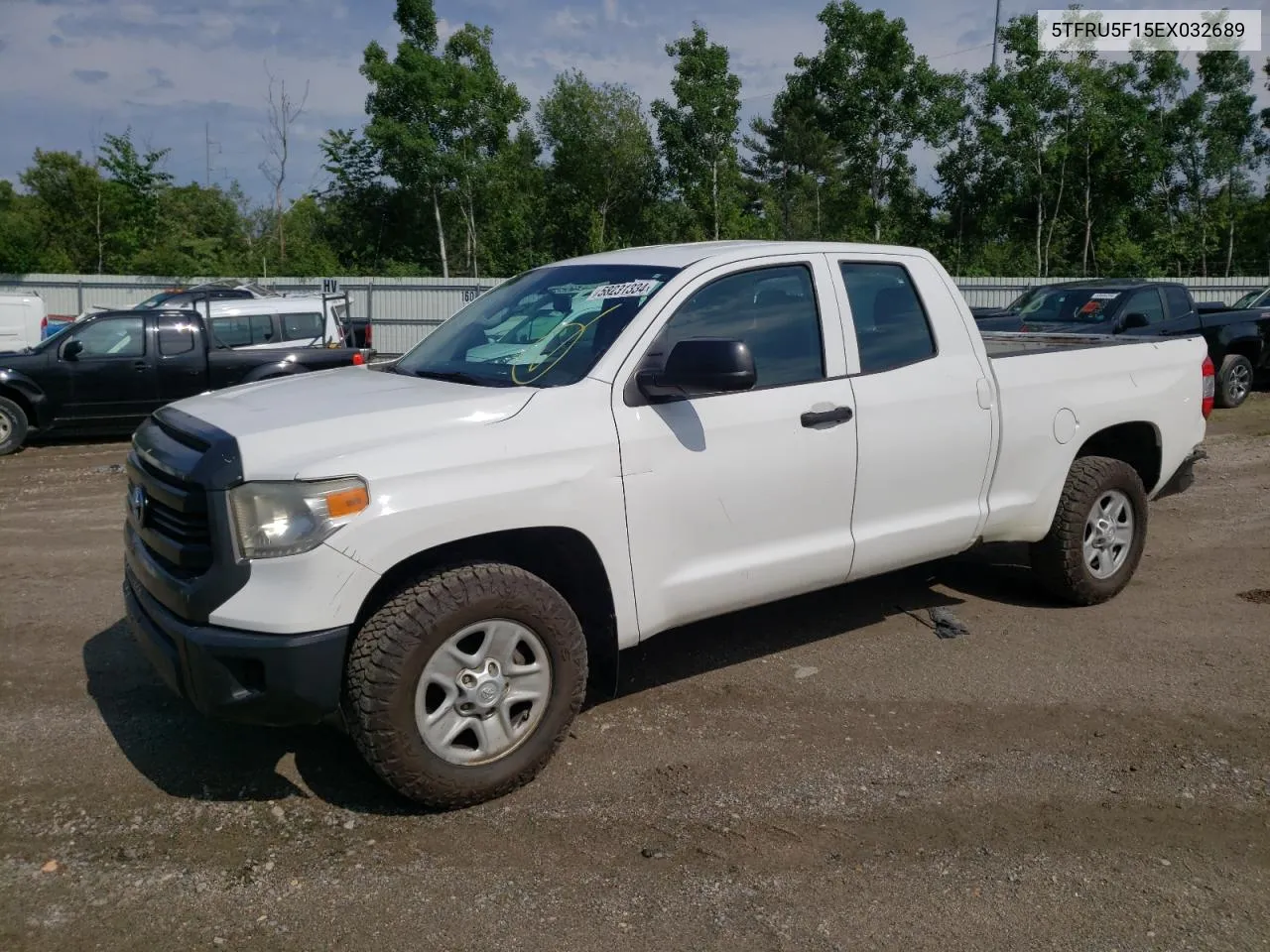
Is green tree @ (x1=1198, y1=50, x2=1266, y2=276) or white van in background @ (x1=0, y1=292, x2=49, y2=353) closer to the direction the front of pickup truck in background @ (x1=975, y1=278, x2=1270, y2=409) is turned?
the white van in background

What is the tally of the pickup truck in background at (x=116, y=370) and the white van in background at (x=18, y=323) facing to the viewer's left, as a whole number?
2

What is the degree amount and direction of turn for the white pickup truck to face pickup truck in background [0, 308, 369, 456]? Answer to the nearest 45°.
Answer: approximately 90° to its right

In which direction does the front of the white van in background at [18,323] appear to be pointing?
to the viewer's left

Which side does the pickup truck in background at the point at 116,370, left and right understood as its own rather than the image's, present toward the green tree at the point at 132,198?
right

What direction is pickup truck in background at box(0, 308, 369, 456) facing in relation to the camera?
to the viewer's left

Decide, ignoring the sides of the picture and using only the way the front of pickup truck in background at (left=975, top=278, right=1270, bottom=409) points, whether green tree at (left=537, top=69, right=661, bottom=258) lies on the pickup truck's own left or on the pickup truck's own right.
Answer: on the pickup truck's own right

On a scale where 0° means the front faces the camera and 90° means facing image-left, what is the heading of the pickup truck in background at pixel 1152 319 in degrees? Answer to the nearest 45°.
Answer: approximately 45°

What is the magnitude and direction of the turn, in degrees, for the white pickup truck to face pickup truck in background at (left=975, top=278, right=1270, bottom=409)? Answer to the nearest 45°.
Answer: approximately 180°

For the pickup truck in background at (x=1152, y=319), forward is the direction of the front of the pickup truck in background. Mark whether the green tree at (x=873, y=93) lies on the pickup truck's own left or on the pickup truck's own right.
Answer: on the pickup truck's own right

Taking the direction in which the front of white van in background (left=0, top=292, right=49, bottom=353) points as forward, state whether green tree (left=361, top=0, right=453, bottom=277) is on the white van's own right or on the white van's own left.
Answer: on the white van's own right

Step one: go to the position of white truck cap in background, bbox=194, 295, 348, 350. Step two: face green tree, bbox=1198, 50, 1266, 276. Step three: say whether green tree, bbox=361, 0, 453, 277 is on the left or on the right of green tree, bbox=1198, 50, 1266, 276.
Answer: left
